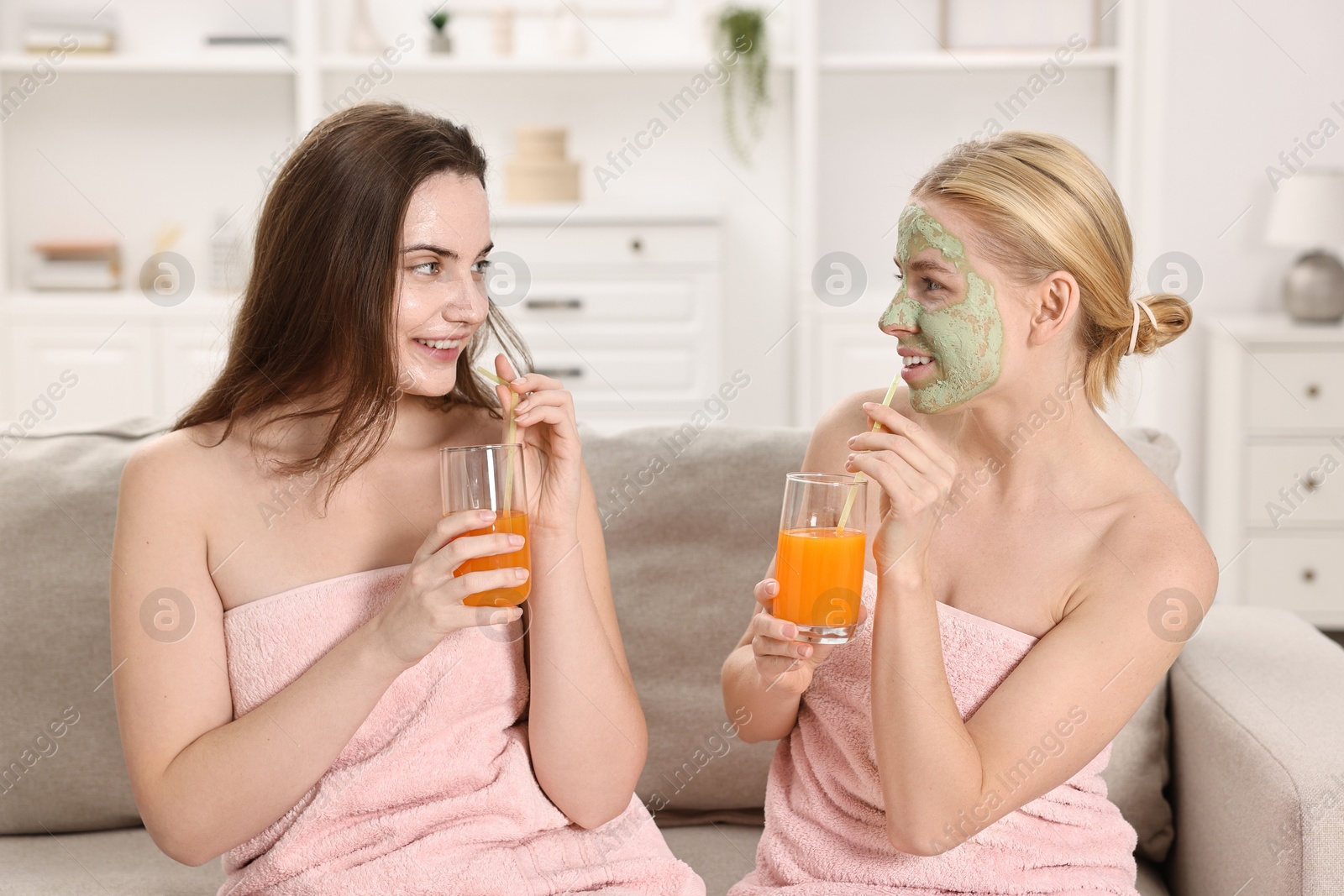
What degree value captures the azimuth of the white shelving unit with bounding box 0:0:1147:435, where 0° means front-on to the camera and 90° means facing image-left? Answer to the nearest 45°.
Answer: approximately 0°

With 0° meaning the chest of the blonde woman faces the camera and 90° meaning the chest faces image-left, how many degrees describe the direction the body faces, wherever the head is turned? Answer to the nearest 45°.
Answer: approximately 45°

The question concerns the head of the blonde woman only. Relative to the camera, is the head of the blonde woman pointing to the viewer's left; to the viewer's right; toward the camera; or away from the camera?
to the viewer's left

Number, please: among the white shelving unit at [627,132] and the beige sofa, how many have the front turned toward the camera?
2

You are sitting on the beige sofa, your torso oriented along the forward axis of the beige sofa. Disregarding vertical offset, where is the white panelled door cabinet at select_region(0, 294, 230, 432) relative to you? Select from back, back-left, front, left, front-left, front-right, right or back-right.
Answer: back-right

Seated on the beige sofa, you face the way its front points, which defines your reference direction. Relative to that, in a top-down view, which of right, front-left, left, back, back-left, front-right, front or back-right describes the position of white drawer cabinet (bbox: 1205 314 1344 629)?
back-left

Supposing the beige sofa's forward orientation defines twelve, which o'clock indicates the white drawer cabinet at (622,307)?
The white drawer cabinet is roughly at 6 o'clock from the beige sofa.
